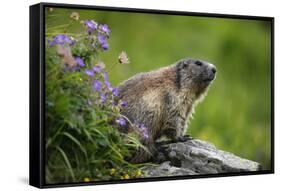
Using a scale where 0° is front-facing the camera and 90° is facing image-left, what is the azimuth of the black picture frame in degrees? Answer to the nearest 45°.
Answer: approximately 315°
